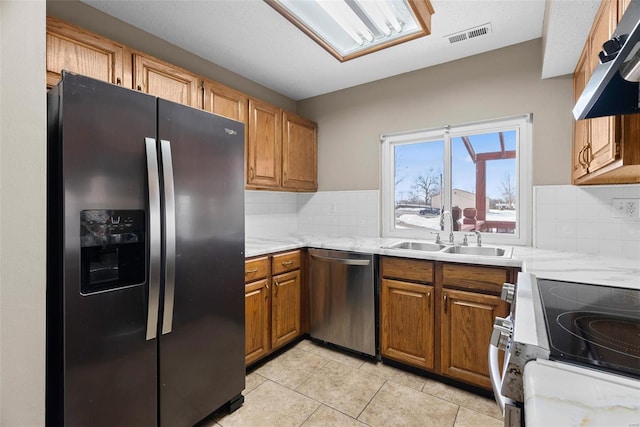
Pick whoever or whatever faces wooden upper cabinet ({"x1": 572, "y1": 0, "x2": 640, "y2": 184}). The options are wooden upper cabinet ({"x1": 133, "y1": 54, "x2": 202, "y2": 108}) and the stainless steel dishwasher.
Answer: wooden upper cabinet ({"x1": 133, "y1": 54, "x2": 202, "y2": 108})

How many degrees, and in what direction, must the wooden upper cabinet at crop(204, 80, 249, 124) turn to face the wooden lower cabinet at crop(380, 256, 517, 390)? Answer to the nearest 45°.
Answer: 0° — it already faces it

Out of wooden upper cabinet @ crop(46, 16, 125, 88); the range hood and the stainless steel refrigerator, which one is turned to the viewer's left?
the range hood

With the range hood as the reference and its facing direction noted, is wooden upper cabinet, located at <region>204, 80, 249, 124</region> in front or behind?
in front

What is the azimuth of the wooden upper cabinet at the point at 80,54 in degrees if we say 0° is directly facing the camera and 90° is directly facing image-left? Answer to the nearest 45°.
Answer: approximately 315°

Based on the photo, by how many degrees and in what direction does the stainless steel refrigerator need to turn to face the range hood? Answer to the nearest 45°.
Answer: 0° — it already faces it

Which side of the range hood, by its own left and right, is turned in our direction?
left

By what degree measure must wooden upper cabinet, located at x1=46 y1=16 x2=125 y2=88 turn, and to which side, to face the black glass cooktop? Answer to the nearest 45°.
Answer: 0° — it already faces it

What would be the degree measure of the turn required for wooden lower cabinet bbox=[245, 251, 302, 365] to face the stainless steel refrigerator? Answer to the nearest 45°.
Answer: approximately 90° to its right

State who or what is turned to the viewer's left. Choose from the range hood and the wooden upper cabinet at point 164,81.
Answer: the range hood

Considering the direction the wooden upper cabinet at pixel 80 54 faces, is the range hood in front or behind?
in front

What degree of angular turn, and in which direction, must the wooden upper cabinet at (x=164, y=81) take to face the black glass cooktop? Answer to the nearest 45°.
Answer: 0° — it already faces it
